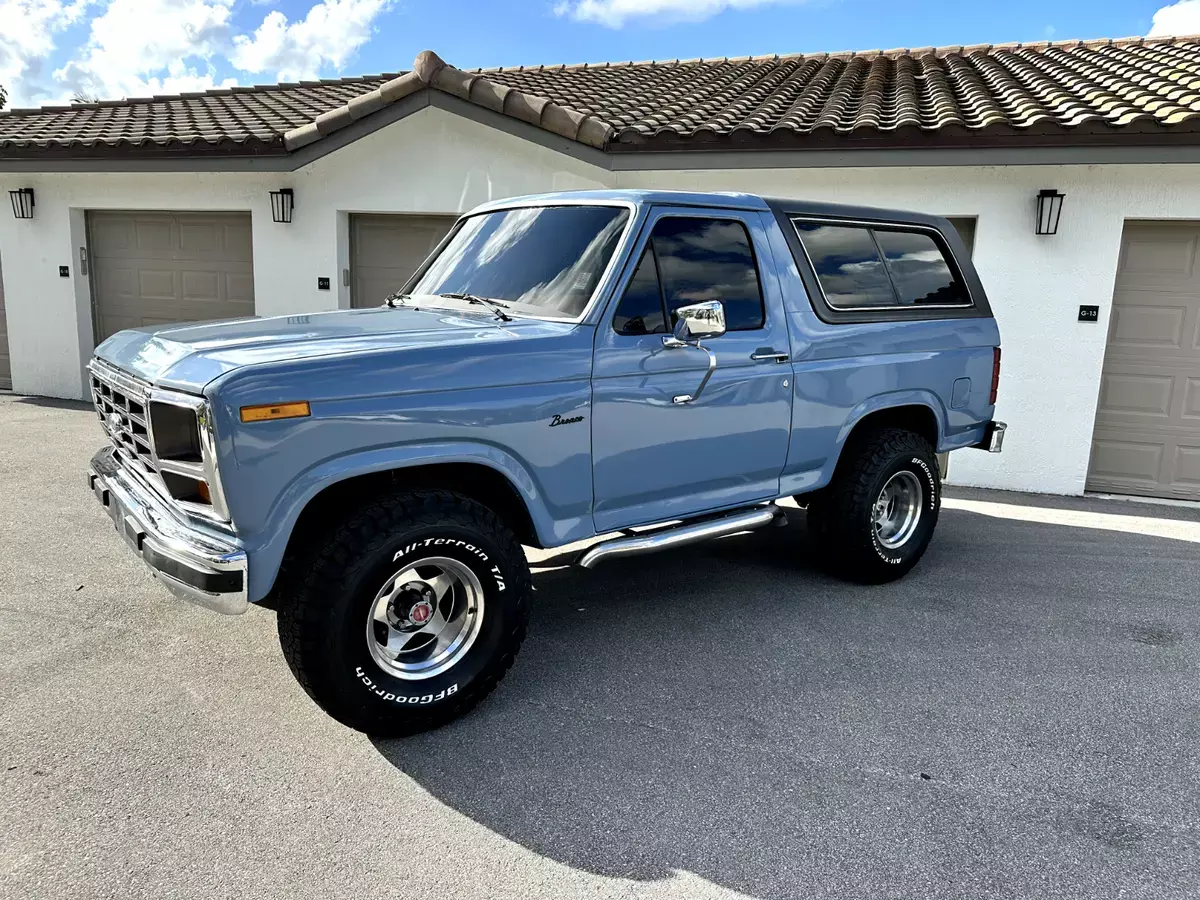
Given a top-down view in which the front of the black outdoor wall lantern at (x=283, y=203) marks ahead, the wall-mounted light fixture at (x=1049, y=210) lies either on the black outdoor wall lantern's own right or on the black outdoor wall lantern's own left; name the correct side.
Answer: on the black outdoor wall lantern's own left

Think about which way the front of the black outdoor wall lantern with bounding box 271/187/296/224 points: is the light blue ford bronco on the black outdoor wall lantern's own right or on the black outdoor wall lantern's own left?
on the black outdoor wall lantern's own left

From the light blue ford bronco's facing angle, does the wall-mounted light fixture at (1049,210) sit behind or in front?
behind

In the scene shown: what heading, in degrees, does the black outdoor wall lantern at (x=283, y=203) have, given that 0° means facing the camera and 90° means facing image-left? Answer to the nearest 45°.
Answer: approximately 45°

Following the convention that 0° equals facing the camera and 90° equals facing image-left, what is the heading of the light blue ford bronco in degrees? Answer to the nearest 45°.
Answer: approximately 45°
